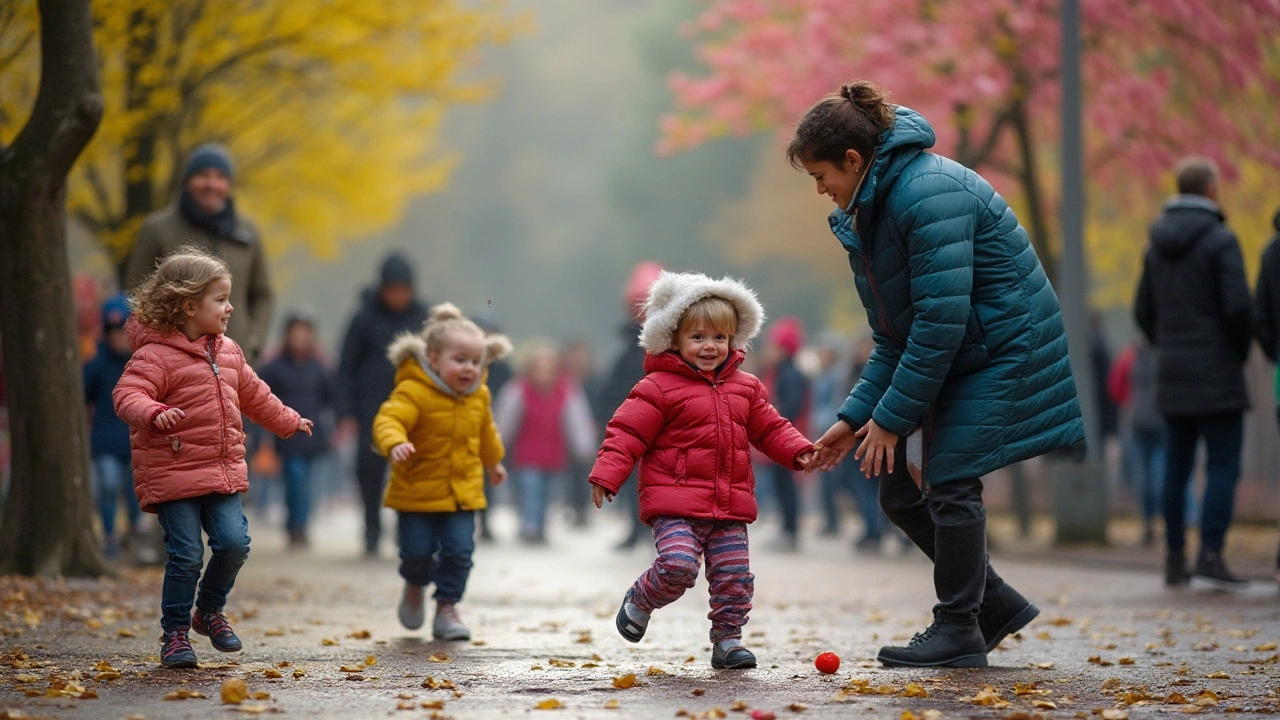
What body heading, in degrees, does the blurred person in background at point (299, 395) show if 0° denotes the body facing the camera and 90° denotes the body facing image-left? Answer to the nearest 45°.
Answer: approximately 0°

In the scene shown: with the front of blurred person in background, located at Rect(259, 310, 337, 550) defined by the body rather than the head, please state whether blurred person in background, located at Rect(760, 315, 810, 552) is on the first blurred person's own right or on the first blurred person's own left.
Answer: on the first blurred person's own left

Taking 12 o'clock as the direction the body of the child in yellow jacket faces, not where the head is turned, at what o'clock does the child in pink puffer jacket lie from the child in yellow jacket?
The child in pink puffer jacket is roughly at 3 o'clock from the child in yellow jacket.

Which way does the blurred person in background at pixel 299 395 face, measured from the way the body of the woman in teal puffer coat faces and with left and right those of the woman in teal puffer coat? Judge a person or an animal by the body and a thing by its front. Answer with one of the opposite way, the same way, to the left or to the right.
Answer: to the left

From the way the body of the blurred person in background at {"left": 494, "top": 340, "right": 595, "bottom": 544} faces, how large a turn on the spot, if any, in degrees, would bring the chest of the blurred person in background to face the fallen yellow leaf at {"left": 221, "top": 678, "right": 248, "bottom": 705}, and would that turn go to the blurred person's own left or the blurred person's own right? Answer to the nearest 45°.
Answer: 0° — they already face it

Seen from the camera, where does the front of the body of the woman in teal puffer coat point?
to the viewer's left

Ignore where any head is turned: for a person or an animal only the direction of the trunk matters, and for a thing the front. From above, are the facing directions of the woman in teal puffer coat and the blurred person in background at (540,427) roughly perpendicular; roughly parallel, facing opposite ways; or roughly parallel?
roughly perpendicular

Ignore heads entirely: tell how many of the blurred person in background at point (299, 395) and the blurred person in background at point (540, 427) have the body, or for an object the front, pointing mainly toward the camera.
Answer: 2

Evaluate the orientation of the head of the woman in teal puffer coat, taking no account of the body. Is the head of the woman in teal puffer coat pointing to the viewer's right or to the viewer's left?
to the viewer's left

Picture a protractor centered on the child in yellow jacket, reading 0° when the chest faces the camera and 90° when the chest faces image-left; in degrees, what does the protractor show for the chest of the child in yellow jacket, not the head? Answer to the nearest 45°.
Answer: approximately 315°

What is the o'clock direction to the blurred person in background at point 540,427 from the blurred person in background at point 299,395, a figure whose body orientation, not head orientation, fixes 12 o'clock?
the blurred person in background at point 540,427 is roughly at 8 o'clock from the blurred person in background at point 299,395.
